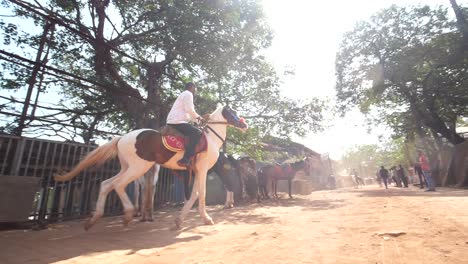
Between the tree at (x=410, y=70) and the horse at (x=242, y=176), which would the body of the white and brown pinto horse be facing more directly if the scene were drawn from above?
the tree

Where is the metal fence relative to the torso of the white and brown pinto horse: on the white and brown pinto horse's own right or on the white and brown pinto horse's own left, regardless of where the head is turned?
on the white and brown pinto horse's own left

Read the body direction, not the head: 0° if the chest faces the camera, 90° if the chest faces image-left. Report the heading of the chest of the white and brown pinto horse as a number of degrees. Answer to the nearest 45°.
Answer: approximately 270°

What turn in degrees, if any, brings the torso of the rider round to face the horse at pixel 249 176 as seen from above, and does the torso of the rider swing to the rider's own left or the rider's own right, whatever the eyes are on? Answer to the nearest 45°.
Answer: approximately 45° to the rider's own left

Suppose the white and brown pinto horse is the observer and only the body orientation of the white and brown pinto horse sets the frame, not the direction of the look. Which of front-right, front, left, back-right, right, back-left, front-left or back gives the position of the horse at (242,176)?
front-left

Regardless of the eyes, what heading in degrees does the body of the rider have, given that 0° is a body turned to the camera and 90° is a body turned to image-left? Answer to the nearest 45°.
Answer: approximately 270°
